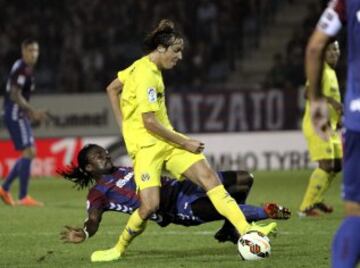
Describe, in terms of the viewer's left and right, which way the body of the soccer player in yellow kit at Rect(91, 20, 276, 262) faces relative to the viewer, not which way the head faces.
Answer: facing to the right of the viewer
